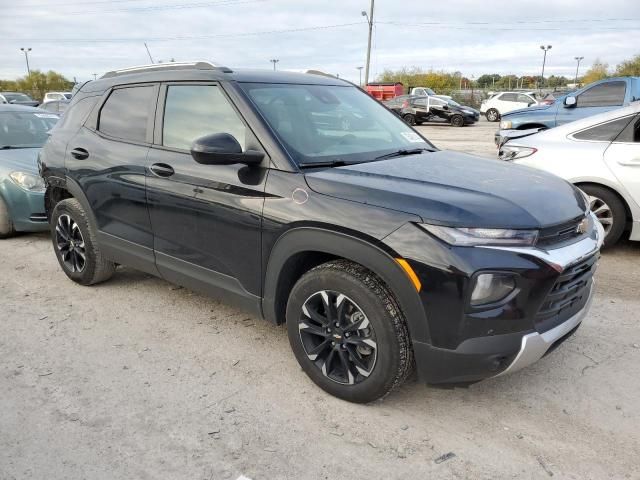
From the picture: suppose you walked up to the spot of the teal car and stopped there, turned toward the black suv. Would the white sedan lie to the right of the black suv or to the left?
left

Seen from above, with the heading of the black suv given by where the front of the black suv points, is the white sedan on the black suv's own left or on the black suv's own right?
on the black suv's own left

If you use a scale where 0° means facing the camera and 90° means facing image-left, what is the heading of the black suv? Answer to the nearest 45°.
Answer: approximately 315°

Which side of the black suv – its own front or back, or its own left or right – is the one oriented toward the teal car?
back
